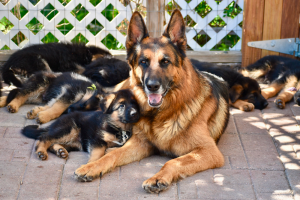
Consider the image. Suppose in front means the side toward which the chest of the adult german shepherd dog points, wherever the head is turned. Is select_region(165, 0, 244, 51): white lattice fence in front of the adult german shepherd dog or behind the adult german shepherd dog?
behind

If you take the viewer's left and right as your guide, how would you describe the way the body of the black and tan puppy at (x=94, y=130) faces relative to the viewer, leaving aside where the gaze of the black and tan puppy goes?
facing to the right of the viewer

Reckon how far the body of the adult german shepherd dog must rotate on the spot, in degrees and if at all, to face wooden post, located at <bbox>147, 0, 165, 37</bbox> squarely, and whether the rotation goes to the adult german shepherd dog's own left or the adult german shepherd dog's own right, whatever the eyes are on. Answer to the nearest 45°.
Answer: approximately 135° to the adult german shepherd dog's own right

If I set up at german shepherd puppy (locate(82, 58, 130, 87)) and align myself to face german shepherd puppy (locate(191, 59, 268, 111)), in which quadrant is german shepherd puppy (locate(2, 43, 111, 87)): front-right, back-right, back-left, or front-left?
back-left

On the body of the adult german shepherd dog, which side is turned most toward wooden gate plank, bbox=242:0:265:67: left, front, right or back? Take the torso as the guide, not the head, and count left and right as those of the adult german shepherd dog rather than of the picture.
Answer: back

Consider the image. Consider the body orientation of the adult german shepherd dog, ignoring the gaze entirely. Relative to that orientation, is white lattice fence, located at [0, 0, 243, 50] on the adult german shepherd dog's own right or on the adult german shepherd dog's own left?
on the adult german shepherd dog's own right

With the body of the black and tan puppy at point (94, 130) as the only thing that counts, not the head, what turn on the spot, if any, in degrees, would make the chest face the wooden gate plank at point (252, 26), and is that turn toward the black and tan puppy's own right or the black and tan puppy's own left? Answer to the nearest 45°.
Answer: approximately 45° to the black and tan puppy's own left

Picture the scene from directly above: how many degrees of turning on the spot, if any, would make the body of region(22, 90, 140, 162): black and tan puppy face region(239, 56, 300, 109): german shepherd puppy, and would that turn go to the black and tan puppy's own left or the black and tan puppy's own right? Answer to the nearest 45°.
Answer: approximately 45° to the black and tan puppy's own left

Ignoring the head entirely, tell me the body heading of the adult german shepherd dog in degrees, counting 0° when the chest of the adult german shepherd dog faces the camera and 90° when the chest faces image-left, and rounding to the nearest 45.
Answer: approximately 45°
